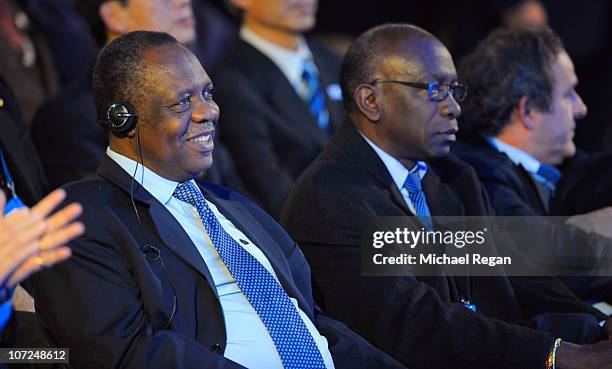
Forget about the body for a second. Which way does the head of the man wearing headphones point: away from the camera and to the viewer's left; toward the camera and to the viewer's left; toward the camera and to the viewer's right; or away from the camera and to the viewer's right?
toward the camera and to the viewer's right

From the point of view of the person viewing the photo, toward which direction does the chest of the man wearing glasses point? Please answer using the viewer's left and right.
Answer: facing the viewer and to the right of the viewer

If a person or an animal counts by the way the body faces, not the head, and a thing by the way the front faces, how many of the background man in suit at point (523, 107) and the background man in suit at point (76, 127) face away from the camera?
0

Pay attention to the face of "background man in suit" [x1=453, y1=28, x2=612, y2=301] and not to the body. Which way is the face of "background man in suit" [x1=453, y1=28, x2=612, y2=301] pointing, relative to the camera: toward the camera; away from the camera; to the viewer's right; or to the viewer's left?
to the viewer's right

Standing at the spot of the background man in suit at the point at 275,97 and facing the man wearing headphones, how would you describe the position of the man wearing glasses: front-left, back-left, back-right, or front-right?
front-left

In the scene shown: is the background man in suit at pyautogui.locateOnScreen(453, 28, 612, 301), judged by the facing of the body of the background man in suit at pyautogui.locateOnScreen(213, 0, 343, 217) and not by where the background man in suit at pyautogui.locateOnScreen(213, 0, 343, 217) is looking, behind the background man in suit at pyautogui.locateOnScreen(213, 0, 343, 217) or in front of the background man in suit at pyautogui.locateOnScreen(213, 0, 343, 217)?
in front

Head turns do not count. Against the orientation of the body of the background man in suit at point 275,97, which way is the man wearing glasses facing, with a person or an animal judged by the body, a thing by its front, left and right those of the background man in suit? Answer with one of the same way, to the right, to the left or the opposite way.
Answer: the same way

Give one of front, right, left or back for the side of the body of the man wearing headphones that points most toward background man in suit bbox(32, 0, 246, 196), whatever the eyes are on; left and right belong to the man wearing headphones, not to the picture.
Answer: back

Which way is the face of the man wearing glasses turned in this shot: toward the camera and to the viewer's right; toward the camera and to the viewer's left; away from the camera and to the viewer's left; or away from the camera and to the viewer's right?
toward the camera and to the viewer's right

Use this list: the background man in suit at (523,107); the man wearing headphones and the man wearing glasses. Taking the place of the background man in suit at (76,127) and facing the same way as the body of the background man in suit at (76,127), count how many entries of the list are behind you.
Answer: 0

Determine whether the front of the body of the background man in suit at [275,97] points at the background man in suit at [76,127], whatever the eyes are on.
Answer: no

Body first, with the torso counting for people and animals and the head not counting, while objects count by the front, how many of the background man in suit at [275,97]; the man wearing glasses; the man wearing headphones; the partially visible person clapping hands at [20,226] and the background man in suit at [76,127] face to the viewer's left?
0

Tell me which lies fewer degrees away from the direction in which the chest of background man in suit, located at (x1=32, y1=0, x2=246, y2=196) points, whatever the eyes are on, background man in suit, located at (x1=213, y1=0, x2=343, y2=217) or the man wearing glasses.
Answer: the man wearing glasses

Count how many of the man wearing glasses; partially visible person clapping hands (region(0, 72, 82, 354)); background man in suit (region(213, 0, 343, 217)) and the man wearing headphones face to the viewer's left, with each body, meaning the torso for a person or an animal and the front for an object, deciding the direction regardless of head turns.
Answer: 0

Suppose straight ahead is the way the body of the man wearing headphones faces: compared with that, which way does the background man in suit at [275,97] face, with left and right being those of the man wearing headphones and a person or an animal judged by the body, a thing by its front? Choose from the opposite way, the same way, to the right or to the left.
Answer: the same way

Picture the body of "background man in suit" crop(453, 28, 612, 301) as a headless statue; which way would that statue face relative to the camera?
to the viewer's right

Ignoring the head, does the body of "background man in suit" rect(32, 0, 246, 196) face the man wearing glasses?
yes

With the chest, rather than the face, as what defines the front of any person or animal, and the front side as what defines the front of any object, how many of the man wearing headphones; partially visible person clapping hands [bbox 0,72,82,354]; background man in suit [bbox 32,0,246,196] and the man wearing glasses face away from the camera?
0
